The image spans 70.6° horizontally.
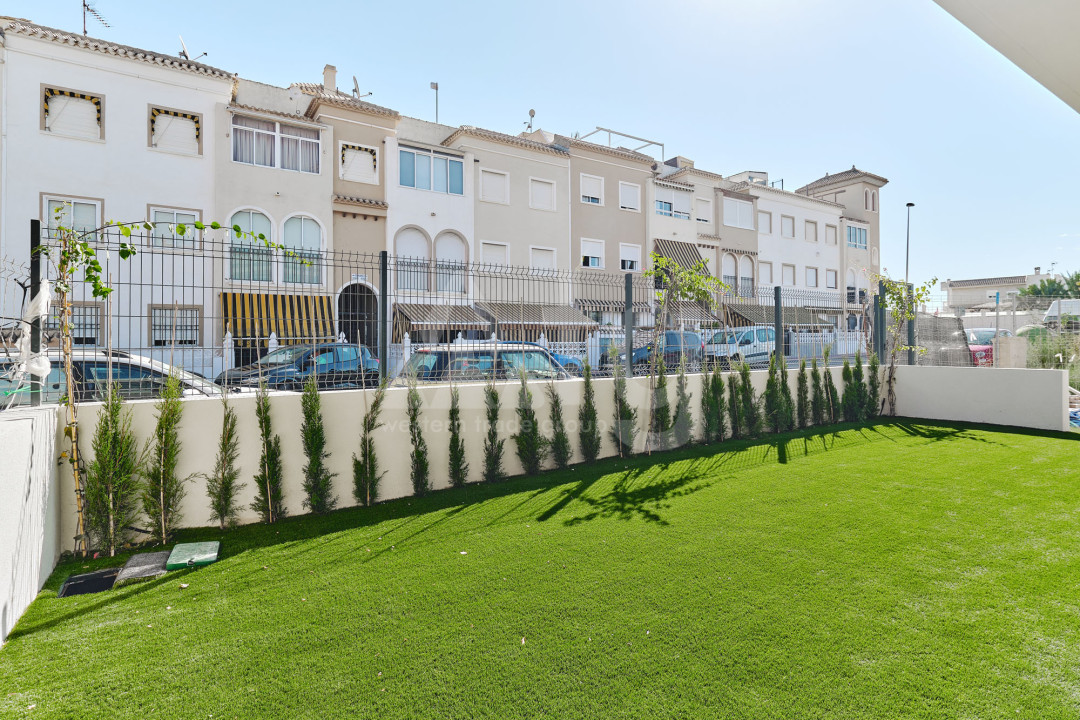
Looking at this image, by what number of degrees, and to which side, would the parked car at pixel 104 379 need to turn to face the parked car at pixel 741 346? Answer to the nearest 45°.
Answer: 0° — it already faces it

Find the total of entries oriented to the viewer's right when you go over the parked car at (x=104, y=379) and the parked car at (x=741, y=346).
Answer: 1

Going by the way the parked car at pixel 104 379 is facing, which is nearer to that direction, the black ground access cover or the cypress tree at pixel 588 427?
the cypress tree

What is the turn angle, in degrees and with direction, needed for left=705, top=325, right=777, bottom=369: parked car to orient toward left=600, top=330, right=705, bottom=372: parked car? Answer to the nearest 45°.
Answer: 0° — it already faces it

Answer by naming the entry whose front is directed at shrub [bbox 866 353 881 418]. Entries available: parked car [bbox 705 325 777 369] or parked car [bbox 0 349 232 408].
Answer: parked car [bbox 0 349 232 408]

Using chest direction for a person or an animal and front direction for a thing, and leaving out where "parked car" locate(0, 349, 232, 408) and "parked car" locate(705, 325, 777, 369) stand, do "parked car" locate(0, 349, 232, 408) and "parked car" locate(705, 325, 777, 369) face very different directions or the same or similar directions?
very different directions

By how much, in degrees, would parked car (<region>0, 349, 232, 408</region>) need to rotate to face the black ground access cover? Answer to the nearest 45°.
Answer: approximately 90° to its right

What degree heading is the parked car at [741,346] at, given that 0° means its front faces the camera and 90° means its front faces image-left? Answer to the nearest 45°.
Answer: approximately 45°

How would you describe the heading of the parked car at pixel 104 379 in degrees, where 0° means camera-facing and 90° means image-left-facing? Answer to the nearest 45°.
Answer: approximately 270°

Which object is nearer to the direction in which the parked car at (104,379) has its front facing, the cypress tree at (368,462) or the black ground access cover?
the cypress tree
